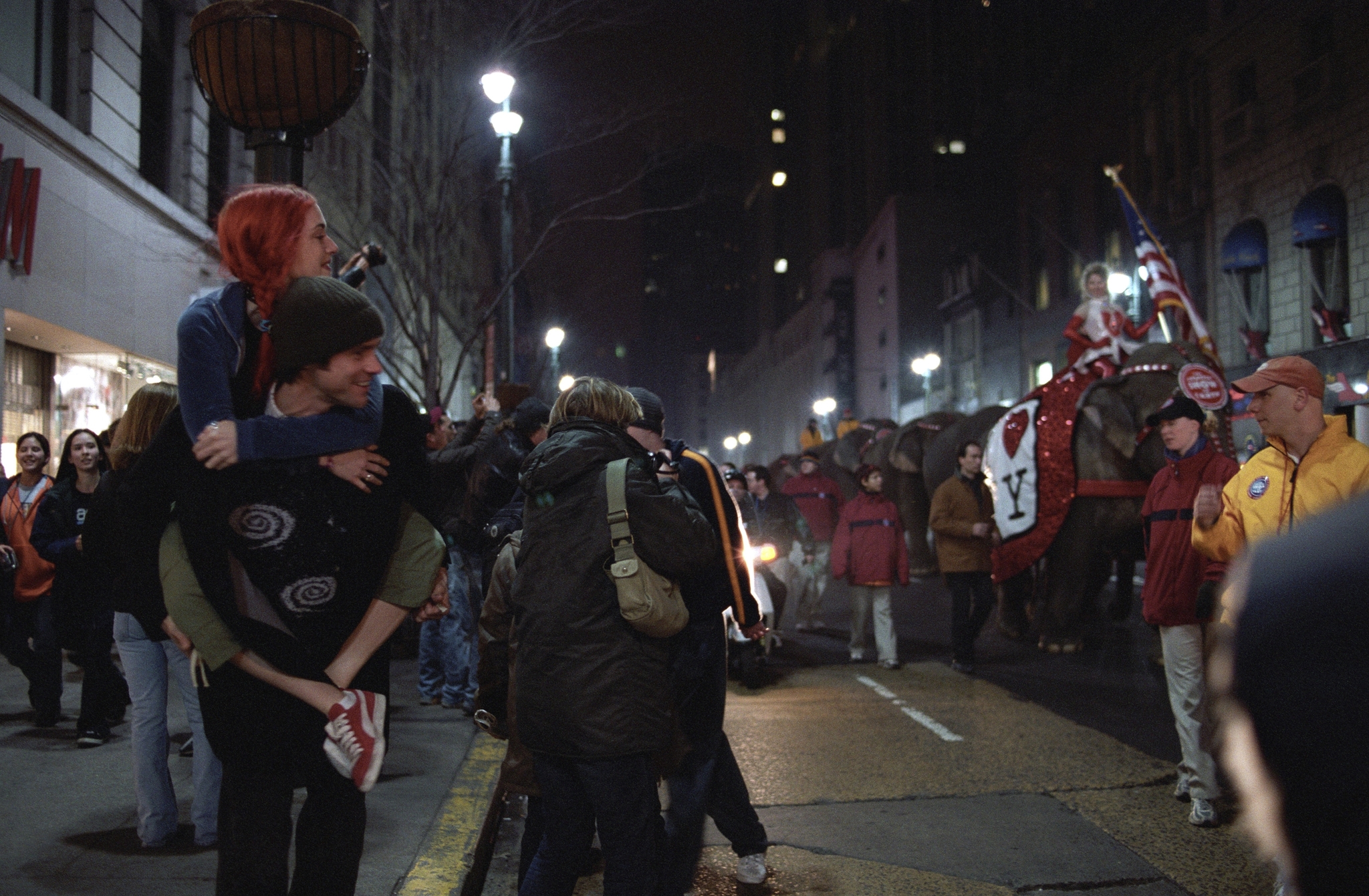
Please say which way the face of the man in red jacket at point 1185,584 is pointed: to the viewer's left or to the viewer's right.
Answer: to the viewer's left

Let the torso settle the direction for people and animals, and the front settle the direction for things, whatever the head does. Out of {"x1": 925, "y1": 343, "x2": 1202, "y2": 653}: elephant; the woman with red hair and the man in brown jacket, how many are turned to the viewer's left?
0

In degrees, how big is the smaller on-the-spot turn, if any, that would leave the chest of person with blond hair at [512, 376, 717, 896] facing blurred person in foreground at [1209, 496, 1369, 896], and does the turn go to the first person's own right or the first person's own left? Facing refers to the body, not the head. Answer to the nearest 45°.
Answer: approximately 135° to the first person's own right

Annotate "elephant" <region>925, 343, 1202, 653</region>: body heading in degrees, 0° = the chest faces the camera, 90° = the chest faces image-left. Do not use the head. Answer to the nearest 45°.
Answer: approximately 315°

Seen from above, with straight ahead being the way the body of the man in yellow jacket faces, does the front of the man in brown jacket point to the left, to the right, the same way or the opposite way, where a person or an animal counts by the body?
to the left

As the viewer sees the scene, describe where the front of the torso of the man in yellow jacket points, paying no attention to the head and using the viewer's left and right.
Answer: facing the viewer and to the left of the viewer

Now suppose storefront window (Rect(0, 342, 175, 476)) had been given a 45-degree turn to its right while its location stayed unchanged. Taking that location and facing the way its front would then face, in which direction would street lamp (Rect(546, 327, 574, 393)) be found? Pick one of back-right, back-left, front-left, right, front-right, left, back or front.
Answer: back-left

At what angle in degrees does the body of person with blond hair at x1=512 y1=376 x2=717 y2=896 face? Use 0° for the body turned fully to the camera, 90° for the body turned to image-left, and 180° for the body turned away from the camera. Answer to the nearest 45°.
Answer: approximately 225°

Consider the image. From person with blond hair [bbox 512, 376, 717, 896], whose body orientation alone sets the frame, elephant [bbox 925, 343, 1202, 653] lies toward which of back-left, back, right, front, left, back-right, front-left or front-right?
front

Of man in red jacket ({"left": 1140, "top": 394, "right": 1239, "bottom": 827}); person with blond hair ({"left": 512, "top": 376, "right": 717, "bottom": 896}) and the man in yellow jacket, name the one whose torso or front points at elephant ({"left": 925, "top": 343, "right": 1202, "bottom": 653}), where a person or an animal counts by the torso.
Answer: the person with blond hair

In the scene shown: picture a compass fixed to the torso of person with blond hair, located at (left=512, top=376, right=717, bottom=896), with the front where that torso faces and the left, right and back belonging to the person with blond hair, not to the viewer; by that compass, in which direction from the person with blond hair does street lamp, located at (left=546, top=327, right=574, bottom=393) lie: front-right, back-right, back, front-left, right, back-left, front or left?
front-left

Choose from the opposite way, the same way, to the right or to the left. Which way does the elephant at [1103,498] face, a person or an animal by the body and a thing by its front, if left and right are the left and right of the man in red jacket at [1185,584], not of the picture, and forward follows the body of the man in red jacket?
to the left

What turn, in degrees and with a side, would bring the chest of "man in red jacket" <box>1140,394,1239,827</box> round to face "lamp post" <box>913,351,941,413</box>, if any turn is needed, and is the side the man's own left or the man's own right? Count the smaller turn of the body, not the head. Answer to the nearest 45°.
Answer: approximately 135° to the man's own right

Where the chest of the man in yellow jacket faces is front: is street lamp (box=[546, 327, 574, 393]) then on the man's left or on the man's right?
on the man's right

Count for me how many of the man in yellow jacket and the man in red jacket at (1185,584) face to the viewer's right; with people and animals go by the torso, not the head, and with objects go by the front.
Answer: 0

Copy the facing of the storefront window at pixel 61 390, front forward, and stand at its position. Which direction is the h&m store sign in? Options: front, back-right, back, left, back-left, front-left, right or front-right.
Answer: front-right

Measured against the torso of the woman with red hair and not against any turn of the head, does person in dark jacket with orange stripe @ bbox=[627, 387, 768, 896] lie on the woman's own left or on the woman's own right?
on the woman's own left

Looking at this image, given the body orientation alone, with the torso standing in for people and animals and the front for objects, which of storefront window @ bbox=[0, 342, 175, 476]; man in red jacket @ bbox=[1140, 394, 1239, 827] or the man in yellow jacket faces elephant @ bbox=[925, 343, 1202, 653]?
the storefront window

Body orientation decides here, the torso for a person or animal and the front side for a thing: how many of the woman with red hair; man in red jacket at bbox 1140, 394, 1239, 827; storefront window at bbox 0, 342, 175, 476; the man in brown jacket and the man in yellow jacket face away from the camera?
0

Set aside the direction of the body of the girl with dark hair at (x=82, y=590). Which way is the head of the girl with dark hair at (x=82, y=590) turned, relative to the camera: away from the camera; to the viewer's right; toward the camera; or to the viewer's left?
toward the camera

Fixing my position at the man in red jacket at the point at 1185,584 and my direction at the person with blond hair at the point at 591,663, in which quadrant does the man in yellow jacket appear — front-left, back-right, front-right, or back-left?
front-left
